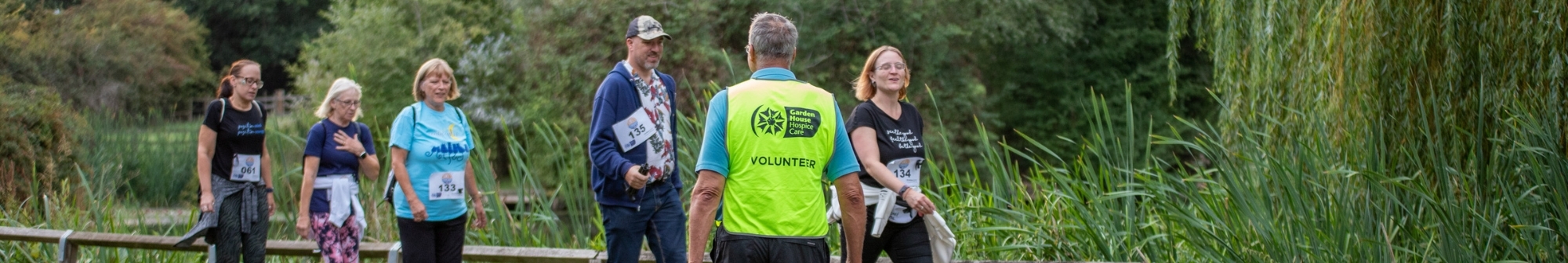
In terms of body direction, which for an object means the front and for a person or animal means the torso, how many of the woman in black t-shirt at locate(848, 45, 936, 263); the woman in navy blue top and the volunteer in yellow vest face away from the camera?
1

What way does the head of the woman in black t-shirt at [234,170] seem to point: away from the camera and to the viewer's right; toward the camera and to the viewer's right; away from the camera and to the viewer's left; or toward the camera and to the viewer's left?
toward the camera and to the viewer's right

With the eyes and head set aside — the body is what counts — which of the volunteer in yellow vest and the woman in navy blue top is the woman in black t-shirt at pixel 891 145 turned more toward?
the volunteer in yellow vest

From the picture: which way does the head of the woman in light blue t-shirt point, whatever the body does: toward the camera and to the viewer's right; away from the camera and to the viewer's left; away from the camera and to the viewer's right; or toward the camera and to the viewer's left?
toward the camera and to the viewer's right

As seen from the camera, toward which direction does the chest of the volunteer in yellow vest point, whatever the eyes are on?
away from the camera

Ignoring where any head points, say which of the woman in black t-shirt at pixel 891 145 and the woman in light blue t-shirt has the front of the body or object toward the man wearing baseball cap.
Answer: the woman in light blue t-shirt

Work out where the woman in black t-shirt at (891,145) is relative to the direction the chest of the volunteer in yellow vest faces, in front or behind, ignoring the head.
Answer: in front

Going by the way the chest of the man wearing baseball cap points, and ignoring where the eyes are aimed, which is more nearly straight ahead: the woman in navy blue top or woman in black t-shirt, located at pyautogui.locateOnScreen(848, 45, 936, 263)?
the woman in black t-shirt

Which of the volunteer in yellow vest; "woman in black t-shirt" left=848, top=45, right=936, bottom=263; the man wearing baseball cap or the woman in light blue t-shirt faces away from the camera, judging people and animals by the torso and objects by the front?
the volunteer in yellow vest

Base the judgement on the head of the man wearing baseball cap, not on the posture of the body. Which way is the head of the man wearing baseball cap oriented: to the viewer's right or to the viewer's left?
to the viewer's right

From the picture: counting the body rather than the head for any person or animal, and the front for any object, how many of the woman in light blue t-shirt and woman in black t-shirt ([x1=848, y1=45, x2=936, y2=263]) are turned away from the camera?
0
